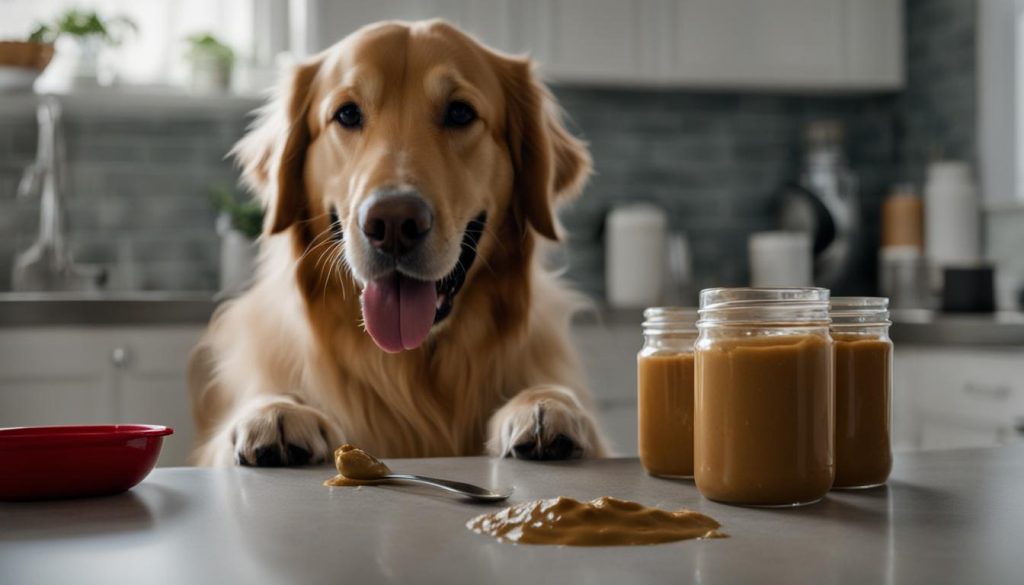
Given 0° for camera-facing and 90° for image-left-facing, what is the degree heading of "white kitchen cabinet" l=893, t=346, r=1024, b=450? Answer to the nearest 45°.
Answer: approximately 0°

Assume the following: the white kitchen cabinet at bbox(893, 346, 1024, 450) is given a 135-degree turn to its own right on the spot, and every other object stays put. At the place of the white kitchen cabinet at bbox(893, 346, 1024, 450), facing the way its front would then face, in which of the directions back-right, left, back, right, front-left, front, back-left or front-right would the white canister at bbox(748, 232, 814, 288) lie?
front

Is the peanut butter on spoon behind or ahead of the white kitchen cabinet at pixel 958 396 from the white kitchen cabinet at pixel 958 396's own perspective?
ahead

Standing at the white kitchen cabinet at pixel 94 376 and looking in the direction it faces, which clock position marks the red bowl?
The red bowl is roughly at 12 o'clock from the white kitchen cabinet.

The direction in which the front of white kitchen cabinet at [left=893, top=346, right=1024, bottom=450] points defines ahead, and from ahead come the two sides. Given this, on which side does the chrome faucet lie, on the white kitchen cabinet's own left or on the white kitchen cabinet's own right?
on the white kitchen cabinet's own right
